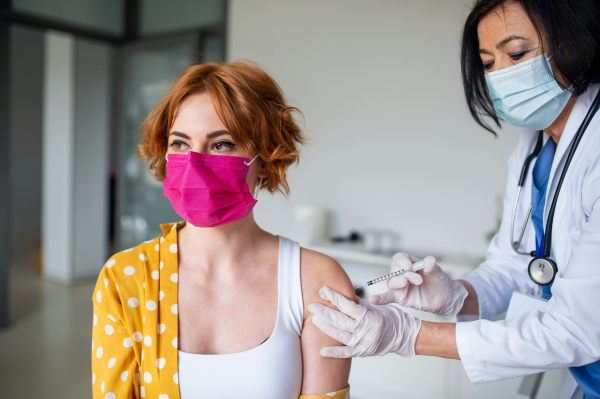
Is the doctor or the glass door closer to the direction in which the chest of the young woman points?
the doctor

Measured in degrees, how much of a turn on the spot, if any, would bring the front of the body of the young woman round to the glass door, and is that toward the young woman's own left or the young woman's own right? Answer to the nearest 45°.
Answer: approximately 180°

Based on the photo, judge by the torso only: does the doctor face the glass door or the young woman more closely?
the young woman

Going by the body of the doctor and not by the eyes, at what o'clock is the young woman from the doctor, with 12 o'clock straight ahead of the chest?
The young woman is roughly at 1 o'clock from the doctor.

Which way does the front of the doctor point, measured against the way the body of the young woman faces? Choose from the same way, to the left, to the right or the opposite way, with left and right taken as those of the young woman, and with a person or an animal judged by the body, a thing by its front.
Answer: to the right

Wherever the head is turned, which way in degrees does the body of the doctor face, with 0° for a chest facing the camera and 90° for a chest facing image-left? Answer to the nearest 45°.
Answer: approximately 45°

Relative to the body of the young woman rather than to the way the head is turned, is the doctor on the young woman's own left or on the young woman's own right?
on the young woman's own left
